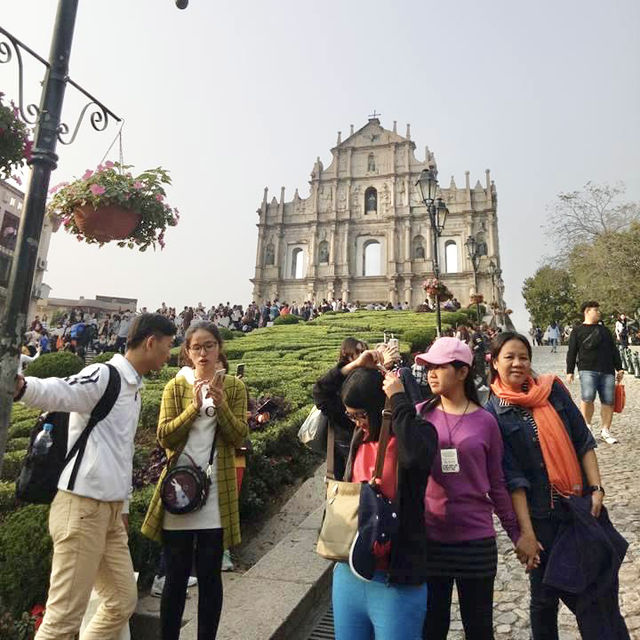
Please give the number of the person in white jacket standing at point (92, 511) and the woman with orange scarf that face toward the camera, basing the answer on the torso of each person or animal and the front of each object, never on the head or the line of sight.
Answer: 1

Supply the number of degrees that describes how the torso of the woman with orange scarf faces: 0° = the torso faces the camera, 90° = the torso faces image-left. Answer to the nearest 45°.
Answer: approximately 0°

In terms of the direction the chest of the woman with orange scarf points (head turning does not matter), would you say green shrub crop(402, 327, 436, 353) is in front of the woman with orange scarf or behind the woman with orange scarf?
behind

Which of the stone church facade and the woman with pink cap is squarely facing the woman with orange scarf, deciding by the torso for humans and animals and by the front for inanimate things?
the stone church facade

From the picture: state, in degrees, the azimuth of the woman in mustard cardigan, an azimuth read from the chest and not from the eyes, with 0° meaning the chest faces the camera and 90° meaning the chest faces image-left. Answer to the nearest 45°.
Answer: approximately 0°

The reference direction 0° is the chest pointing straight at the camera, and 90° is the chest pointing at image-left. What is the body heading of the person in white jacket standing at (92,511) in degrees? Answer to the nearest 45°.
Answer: approximately 270°

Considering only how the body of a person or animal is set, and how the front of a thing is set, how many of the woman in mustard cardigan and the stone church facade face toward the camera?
2

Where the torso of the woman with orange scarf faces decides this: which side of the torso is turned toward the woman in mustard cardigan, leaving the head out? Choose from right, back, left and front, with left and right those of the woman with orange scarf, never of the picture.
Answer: right

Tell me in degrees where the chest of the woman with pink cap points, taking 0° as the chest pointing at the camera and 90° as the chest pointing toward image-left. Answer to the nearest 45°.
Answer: approximately 45°
